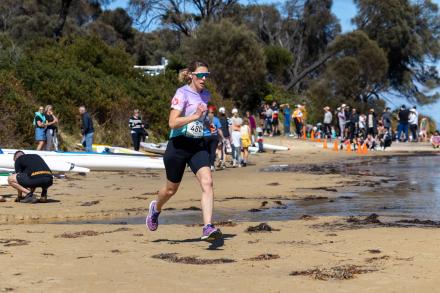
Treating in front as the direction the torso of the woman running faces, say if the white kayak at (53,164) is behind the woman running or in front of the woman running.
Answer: behind

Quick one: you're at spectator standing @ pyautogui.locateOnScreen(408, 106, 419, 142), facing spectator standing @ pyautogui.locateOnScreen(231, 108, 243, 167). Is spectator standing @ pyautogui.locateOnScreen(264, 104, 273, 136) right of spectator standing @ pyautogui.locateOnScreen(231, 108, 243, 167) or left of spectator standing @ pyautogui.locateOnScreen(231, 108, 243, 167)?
right

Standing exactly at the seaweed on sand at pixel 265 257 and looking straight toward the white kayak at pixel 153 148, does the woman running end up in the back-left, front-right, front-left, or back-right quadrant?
front-left

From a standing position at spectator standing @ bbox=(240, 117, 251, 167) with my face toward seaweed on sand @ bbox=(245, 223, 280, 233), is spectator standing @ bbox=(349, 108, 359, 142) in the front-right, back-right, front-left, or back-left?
back-left

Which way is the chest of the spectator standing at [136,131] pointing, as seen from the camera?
toward the camera

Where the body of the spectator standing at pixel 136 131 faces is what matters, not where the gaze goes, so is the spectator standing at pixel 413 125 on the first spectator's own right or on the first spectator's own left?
on the first spectator's own left

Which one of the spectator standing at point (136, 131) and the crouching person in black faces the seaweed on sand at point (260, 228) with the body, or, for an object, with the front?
the spectator standing

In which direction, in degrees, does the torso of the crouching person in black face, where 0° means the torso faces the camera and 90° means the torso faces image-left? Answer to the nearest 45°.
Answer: approximately 135°

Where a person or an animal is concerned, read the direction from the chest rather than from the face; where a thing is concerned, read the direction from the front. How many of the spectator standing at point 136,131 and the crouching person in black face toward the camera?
1
